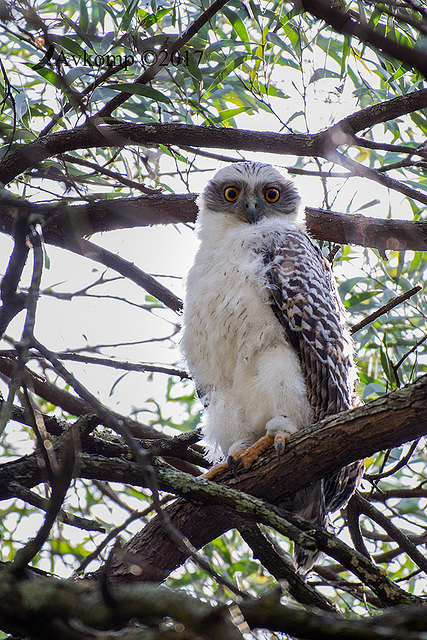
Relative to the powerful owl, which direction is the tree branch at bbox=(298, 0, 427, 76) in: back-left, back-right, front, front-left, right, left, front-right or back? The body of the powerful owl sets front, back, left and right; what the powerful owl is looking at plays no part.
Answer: front-left

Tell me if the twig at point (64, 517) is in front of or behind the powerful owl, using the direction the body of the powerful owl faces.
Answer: in front

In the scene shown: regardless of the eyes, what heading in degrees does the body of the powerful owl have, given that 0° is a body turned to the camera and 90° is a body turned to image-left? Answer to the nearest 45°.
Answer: approximately 45°
